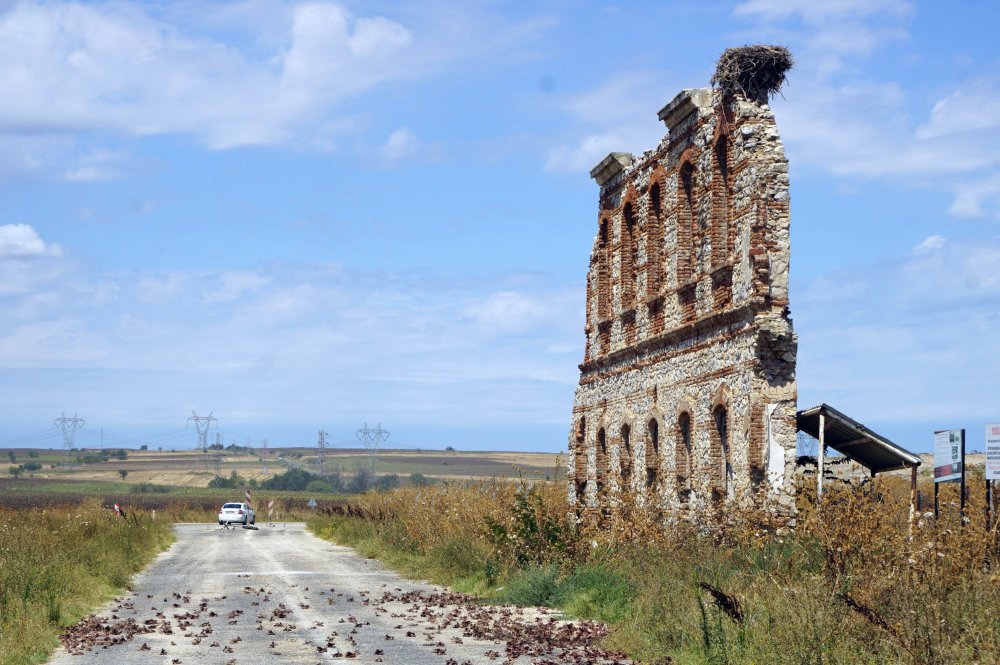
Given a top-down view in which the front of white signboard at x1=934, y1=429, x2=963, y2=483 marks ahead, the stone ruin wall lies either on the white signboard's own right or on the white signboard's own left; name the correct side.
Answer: on the white signboard's own right

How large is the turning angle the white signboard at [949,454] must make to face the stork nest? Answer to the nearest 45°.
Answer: approximately 90° to its right

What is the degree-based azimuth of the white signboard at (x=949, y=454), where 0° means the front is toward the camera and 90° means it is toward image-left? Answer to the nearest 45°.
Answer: approximately 45°
